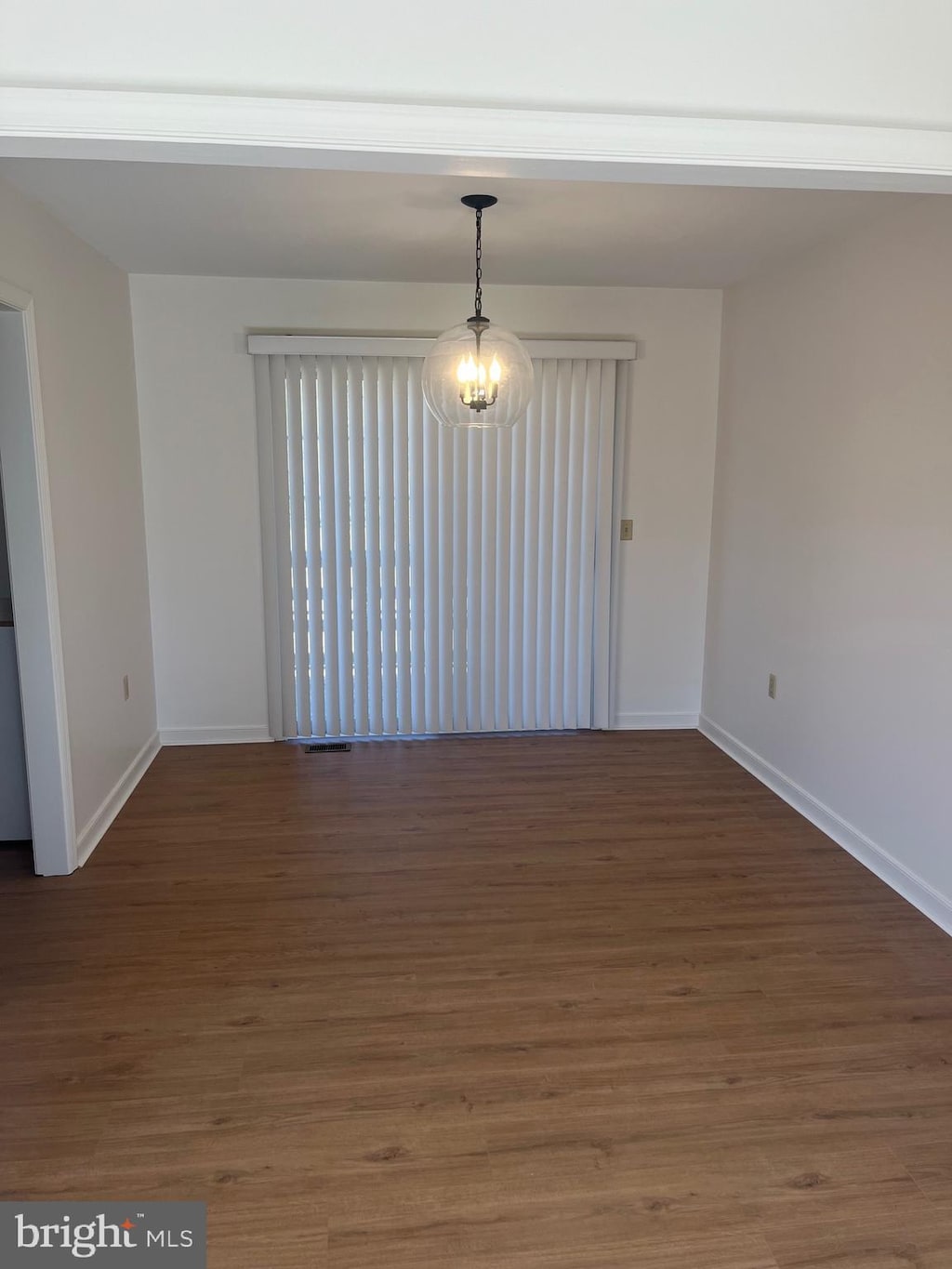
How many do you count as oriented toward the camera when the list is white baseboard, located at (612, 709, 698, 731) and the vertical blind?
2

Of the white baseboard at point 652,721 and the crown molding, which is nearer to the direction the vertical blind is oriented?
the crown molding

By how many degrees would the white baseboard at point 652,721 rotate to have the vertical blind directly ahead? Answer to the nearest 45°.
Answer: approximately 90° to its right

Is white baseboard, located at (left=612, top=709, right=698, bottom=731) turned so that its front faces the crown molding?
yes

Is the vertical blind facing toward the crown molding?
yes

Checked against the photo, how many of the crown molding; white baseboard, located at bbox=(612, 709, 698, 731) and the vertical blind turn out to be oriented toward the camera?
3
